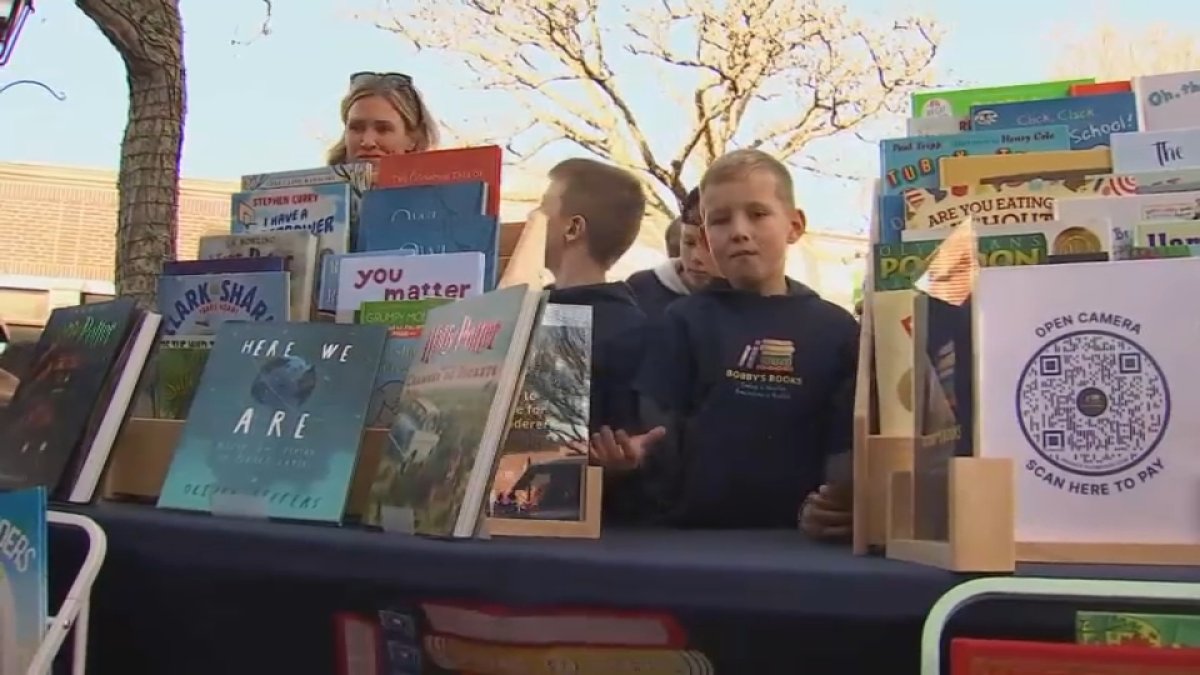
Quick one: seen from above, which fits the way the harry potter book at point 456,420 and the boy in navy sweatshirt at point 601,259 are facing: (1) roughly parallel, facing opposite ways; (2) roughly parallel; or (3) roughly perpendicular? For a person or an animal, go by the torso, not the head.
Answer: roughly perpendicular

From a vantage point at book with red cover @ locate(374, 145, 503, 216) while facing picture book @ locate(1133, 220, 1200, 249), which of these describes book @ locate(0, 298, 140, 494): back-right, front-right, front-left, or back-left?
back-right

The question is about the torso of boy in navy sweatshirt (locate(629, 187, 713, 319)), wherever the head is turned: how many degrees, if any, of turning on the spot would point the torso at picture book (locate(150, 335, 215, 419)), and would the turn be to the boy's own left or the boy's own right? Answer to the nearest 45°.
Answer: approximately 90° to the boy's own right

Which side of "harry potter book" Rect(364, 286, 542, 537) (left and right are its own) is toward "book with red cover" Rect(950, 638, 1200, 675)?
left

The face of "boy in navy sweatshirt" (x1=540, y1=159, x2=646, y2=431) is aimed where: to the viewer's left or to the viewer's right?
to the viewer's left

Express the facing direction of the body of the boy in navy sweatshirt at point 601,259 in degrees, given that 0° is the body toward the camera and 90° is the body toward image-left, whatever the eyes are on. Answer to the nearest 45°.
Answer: approximately 135°

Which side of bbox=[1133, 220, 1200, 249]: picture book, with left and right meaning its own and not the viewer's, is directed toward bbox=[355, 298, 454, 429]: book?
right
